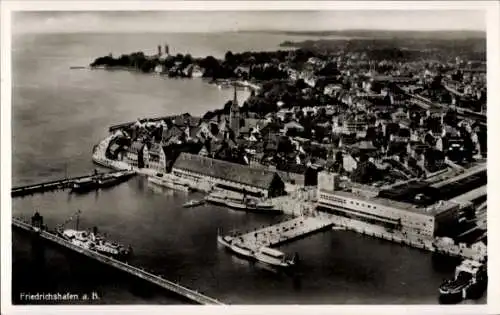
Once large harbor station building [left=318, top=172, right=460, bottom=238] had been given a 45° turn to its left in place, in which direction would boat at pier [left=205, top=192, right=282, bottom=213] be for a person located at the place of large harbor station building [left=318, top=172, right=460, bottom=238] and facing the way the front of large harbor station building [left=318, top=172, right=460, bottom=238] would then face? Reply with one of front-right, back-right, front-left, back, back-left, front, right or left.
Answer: right

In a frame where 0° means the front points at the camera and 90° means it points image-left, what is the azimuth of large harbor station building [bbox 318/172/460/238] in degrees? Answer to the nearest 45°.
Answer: approximately 45°
